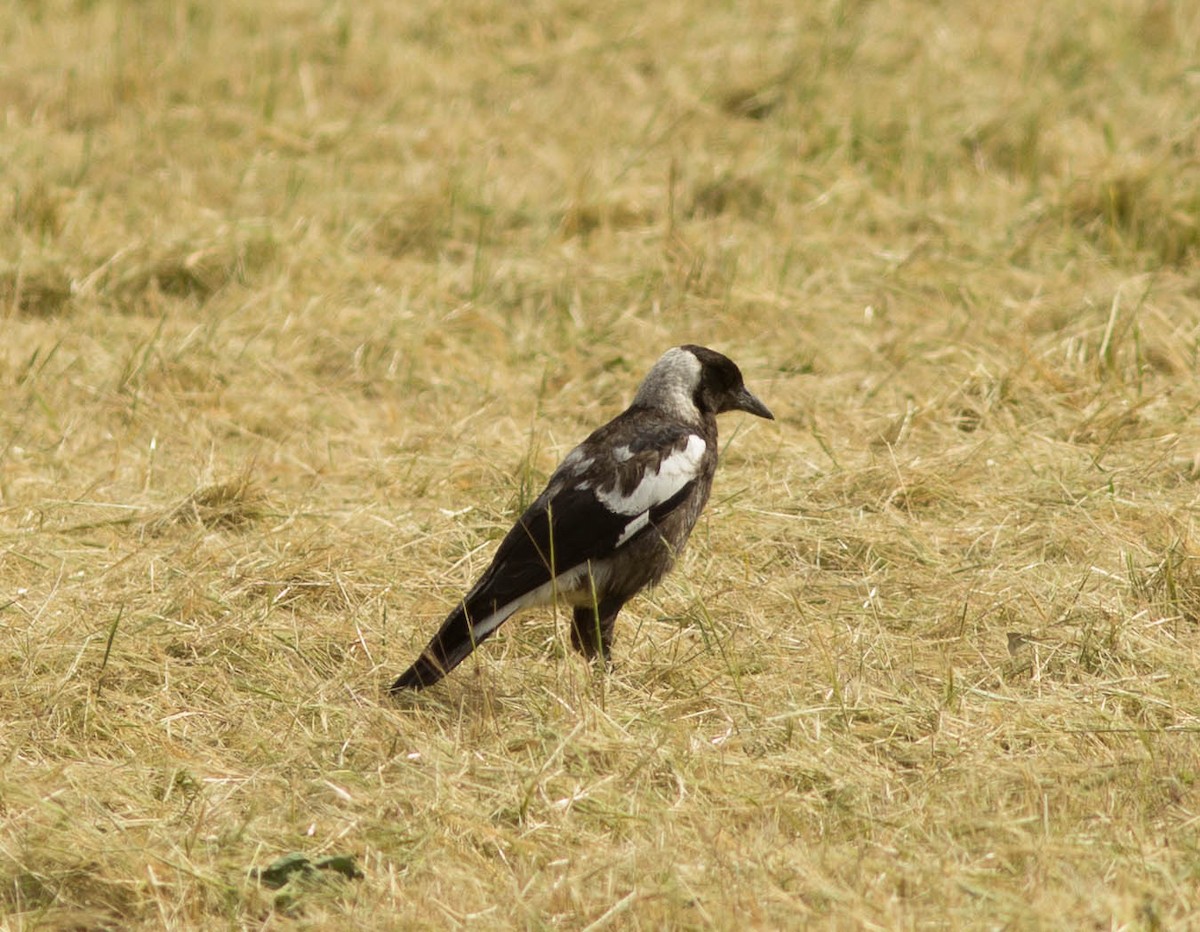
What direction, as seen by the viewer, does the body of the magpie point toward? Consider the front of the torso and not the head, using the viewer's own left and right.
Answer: facing to the right of the viewer
